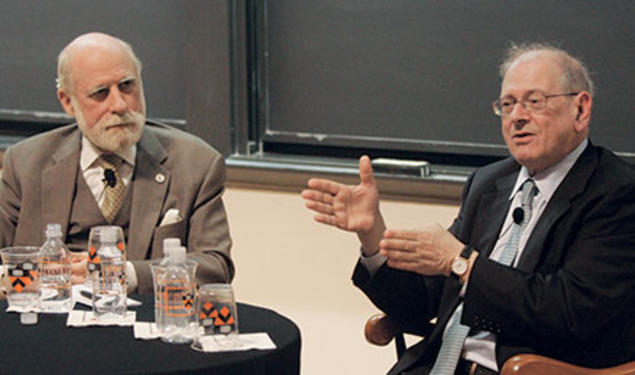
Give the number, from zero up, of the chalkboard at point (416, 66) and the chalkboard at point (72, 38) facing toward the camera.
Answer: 2

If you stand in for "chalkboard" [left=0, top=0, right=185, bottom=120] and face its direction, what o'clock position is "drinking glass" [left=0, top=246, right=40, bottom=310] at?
The drinking glass is roughly at 12 o'clock from the chalkboard.

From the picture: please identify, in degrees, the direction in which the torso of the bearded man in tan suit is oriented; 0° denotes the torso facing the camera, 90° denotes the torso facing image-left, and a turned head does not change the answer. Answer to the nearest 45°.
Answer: approximately 0°

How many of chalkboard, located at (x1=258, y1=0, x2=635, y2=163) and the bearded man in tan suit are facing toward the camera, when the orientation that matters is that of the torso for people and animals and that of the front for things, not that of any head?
2

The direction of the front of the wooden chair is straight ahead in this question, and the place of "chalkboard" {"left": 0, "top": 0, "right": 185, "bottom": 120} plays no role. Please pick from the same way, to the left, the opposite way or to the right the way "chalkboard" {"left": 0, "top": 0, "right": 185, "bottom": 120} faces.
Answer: to the left

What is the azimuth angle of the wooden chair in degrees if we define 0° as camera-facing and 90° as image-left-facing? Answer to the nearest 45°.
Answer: approximately 45°

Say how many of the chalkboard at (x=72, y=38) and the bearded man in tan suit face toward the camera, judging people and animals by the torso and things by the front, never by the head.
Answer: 2

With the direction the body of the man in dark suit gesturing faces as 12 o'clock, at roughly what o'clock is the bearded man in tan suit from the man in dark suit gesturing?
The bearded man in tan suit is roughly at 2 o'clock from the man in dark suit gesturing.

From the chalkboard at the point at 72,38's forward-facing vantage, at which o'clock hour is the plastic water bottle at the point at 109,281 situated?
The plastic water bottle is roughly at 12 o'clock from the chalkboard.

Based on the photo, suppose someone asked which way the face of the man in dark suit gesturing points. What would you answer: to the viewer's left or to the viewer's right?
to the viewer's left
